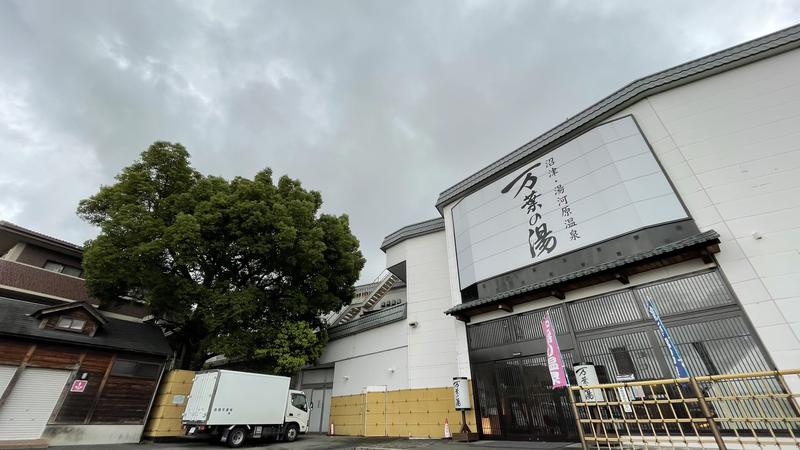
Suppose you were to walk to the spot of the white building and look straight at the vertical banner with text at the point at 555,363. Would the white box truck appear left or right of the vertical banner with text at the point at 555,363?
right

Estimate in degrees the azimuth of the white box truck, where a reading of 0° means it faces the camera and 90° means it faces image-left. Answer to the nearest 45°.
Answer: approximately 225°

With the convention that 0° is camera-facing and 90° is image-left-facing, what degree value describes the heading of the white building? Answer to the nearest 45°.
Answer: approximately 45°

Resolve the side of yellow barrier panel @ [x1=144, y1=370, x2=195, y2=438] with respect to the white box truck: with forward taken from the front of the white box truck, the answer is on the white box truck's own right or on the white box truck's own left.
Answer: on the white box truck's own left

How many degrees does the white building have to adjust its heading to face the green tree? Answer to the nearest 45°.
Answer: approximately 45° to its right
